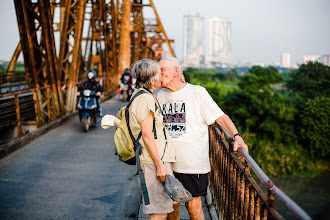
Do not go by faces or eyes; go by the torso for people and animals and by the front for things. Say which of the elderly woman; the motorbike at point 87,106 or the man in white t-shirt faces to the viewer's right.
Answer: the elderly woman

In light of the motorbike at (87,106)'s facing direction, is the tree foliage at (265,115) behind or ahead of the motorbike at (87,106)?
behind

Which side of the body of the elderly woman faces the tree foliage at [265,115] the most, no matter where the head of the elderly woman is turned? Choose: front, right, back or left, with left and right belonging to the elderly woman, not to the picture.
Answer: left

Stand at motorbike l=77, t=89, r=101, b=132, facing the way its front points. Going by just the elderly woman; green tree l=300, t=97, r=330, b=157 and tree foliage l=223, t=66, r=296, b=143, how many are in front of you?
1

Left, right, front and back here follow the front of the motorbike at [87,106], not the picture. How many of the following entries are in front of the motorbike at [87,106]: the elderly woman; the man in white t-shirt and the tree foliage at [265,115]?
2

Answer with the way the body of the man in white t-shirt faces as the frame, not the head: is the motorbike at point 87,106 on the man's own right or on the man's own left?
on the man's own right

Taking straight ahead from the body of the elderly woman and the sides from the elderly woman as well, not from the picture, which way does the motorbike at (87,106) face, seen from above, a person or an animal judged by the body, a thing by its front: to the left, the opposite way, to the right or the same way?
to the right

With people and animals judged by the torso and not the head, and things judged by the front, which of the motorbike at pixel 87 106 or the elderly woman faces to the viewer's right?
the elderly woman

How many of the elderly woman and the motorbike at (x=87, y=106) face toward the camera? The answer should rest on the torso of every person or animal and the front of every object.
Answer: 1

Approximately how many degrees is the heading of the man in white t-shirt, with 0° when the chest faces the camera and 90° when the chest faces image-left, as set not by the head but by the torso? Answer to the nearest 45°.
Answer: approximately 45°

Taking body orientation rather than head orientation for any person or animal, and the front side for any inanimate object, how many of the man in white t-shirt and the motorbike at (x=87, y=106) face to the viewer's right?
0

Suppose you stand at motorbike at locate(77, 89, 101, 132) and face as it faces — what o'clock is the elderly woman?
The elderly woman is roughly at 12 o'clock from the motorbike.

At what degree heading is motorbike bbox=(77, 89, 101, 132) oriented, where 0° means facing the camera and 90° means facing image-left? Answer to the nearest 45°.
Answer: approximately 0°

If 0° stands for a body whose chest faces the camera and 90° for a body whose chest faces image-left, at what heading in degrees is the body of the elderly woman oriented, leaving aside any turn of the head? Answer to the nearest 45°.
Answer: approximately 270°
